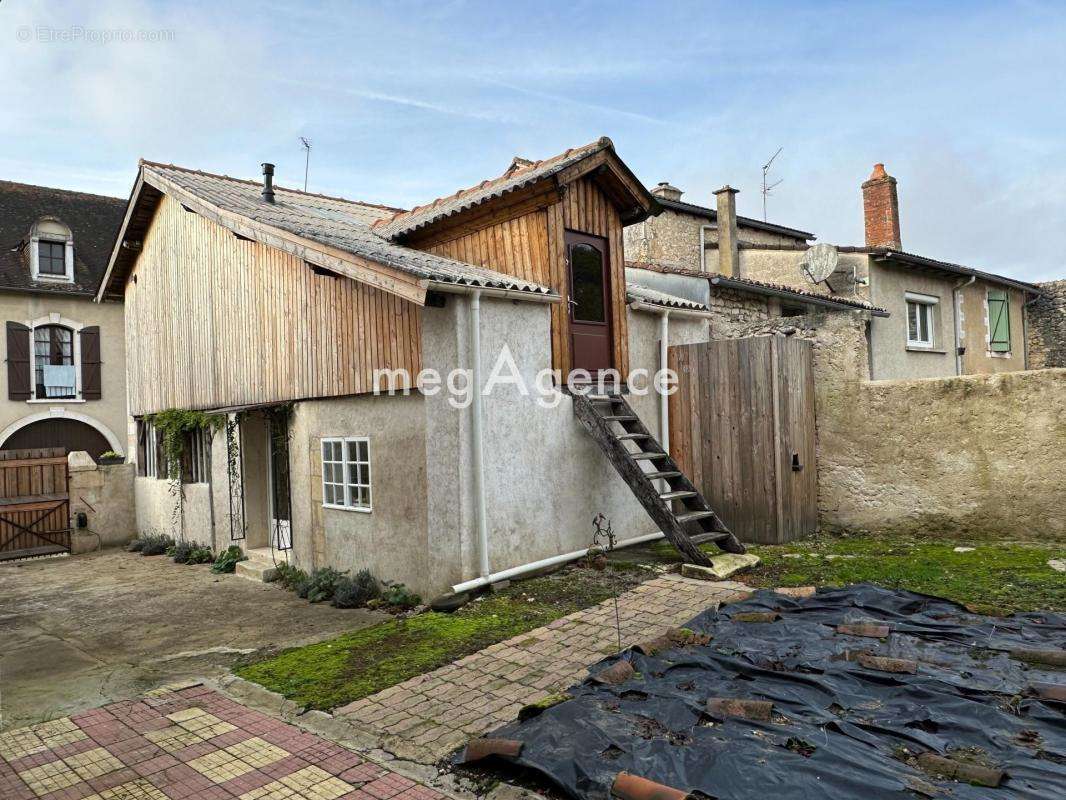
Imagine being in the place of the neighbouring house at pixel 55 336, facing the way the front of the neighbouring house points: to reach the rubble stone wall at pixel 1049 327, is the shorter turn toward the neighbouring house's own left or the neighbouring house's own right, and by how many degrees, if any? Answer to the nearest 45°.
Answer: approximately 45° to the neighbouring house's own left

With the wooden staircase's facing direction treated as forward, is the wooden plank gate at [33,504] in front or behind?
behind

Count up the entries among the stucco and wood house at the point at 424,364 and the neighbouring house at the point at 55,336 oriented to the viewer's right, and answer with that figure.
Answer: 0

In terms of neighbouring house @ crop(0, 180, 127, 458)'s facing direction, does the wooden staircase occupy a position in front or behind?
in front

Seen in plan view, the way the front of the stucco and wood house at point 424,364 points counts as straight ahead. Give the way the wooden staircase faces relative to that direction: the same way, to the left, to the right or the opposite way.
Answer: to the left

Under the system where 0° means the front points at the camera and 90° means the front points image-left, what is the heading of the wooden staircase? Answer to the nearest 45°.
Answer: approximately 315°
